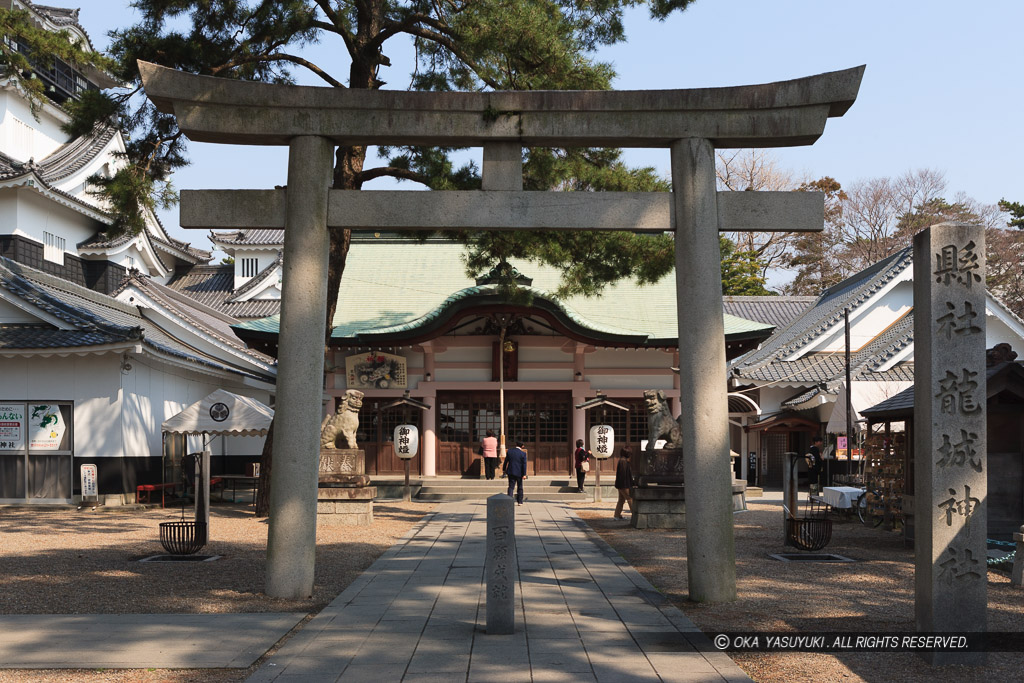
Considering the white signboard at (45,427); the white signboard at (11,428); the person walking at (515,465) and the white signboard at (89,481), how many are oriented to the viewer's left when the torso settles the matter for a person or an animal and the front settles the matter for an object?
0

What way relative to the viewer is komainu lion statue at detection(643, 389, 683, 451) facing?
to the viewer's left

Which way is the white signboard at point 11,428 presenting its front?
toward the camera

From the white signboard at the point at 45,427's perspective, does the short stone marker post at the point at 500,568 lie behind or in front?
in front

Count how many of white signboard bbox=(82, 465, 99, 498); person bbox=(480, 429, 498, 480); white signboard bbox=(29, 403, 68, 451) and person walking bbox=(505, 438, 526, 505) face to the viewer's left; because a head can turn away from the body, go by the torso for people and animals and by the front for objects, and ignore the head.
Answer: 0

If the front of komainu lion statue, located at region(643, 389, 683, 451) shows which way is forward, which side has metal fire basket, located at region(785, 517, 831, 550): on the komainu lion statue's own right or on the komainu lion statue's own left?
on the komainu lion statue's own left

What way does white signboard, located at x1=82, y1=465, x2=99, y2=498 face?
toward the camera

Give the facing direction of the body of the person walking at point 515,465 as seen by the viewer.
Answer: away from the camera
